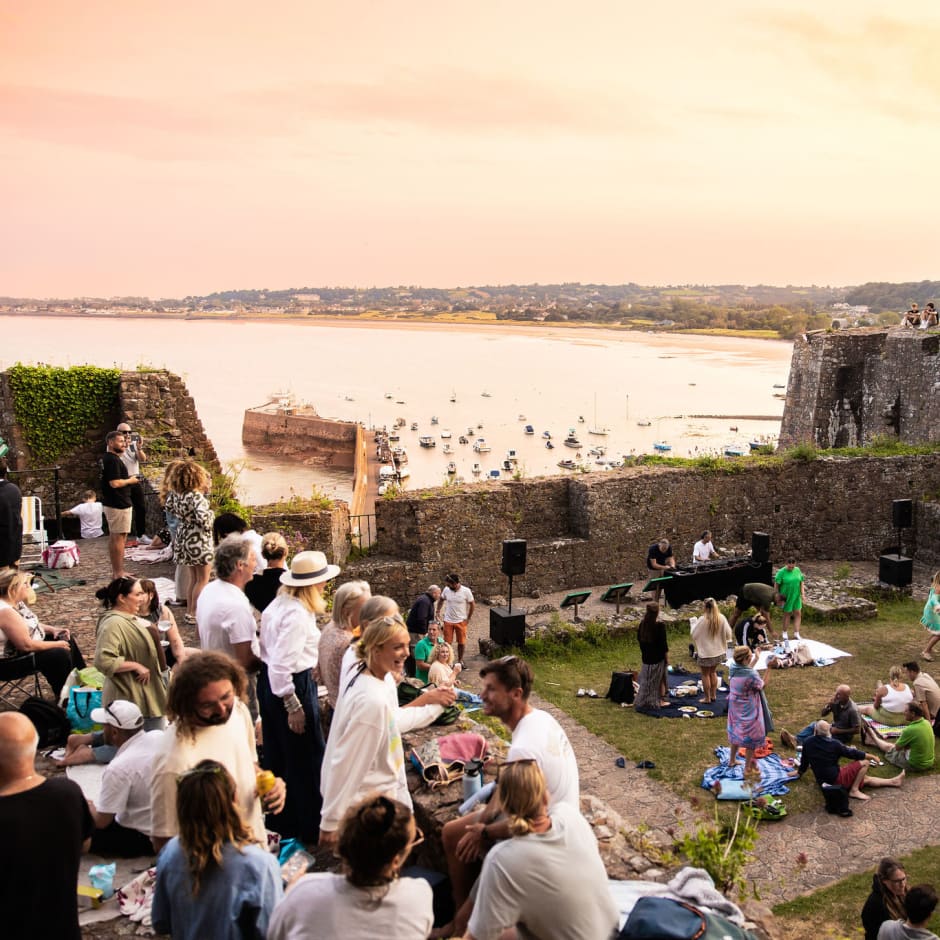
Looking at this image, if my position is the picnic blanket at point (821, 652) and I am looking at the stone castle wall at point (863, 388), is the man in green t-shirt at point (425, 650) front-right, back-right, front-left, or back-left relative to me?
back-left

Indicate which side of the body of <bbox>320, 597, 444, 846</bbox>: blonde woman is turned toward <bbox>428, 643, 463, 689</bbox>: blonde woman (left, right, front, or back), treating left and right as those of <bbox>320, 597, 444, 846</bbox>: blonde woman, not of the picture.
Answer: left

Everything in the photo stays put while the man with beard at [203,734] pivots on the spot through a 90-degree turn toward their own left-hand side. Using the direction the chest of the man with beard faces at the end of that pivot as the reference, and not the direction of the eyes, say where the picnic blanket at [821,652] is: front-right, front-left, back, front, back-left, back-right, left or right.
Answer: front

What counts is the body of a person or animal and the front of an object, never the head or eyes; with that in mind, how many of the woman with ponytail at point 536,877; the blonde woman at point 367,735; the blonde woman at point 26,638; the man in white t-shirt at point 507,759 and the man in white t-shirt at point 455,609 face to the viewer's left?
1

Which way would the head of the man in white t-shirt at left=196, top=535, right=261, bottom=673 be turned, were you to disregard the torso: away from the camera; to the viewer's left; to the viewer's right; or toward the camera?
to the viewer's right

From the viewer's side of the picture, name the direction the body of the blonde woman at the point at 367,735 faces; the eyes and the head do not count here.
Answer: to the viewer's right

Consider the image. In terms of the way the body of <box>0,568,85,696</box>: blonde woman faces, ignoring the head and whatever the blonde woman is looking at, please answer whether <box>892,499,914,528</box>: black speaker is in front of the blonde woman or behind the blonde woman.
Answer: in front

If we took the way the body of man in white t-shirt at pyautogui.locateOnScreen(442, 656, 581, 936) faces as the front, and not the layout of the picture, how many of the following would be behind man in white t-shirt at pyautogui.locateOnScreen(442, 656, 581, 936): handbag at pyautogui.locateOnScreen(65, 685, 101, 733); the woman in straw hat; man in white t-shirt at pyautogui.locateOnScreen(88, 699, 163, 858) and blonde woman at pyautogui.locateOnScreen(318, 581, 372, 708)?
0

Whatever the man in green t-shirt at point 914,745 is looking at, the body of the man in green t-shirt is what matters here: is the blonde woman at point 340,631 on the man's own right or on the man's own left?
on the man's own left

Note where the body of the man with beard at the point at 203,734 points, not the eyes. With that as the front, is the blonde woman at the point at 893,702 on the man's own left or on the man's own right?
on the man's own left

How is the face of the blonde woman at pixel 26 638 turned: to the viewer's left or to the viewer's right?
to the viewer's right

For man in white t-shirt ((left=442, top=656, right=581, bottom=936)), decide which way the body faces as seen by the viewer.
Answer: to the viewer's left

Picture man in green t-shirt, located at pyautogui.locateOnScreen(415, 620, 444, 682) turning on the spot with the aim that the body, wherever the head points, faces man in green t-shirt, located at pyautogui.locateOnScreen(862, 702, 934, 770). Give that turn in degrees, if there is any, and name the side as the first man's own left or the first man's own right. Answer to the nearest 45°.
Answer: approximately 45° to the first man's own left

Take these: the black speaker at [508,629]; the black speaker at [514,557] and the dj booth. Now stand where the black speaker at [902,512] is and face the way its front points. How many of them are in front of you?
3

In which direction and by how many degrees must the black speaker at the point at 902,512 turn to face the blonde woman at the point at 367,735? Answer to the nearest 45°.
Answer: approximately 45° to its left

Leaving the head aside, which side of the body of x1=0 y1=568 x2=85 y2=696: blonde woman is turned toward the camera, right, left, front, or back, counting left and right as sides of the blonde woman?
right

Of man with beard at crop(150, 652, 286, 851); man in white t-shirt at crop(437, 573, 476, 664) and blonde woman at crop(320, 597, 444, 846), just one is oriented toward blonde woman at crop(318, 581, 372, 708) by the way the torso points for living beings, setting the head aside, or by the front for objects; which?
the man in white t-shirt

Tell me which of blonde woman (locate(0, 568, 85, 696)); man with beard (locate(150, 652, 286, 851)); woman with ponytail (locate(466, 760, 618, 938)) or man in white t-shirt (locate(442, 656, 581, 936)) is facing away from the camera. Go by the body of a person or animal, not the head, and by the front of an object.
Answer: the woman with ponytail
